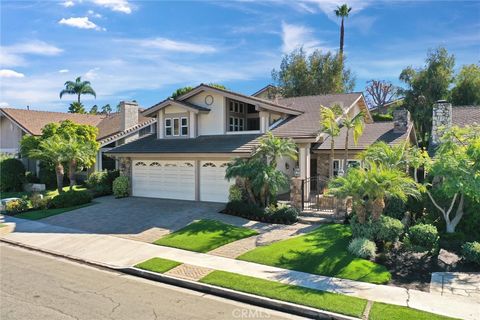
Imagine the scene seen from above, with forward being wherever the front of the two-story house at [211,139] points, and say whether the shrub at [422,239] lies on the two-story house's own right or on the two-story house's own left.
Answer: on the two-story house's own left

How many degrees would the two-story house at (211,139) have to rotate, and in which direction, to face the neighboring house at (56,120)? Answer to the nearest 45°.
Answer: approximately 90° to its right

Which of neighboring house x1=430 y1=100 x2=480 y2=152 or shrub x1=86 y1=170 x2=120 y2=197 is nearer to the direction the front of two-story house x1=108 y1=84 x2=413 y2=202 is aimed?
the shrub

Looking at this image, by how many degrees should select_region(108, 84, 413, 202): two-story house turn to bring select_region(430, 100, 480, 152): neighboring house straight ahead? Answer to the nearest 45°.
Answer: approximately 135° to its left

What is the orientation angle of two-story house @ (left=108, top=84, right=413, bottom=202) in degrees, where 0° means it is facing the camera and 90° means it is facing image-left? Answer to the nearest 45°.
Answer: approximately 45°

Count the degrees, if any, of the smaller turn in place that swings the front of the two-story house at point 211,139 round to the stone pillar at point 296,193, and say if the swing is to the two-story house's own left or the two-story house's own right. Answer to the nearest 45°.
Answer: approximately 90° to the two-story house's own left

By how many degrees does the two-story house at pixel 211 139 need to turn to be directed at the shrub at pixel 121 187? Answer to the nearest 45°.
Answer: approximately 45° to its right

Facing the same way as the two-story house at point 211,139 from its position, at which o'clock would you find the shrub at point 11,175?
The shrub is roughly at 2 o'clock from the two-story house.

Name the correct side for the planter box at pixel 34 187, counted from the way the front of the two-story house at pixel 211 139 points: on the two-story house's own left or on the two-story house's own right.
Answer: on the two-story house's own right
